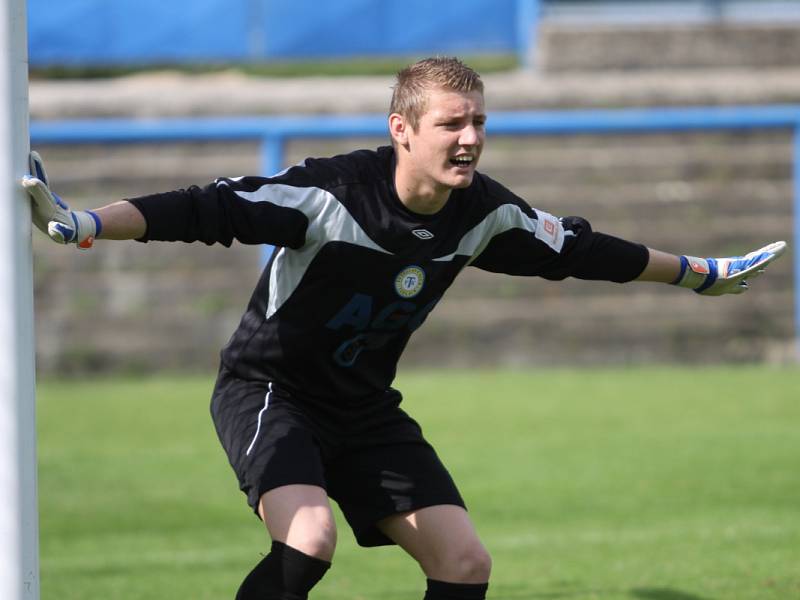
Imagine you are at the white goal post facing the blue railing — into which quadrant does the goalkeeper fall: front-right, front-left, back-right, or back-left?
front-right

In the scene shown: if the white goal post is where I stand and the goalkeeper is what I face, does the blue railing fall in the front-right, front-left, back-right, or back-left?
front-left

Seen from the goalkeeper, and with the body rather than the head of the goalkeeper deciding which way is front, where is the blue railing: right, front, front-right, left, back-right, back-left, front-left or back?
back-left

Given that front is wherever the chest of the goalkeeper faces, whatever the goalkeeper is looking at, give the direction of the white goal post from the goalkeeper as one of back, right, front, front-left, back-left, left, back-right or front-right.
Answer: right

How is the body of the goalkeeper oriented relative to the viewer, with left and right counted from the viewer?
facing the viewer and to the right of the viewer

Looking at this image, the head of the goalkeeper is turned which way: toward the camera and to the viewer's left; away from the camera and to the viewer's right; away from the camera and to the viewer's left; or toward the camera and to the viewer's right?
toward the camera and to the viewer's right

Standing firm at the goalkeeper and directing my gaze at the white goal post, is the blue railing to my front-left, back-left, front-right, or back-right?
back-right
